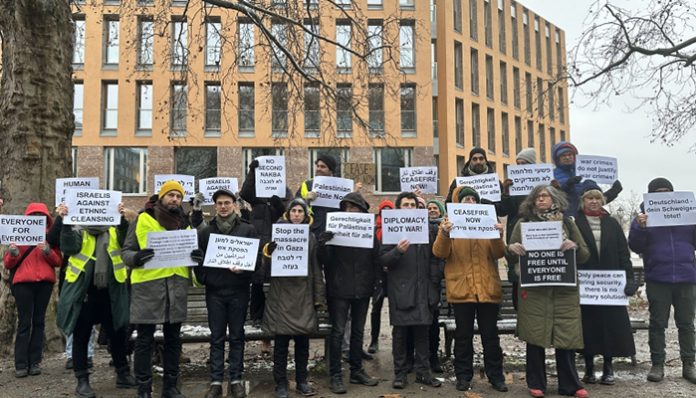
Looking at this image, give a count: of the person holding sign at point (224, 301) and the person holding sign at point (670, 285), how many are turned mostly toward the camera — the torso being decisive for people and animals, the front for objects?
2

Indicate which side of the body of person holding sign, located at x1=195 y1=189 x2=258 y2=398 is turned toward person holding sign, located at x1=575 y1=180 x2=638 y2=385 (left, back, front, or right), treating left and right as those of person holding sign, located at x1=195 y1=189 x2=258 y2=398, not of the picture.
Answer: left

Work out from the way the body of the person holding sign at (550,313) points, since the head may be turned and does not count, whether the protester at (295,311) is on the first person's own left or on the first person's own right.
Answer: on the first person's own right

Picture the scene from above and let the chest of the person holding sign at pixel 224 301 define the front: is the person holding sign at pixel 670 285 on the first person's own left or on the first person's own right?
on the first person's own left

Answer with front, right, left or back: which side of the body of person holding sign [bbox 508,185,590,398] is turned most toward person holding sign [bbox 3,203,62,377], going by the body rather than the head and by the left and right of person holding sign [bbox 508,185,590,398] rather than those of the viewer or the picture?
right

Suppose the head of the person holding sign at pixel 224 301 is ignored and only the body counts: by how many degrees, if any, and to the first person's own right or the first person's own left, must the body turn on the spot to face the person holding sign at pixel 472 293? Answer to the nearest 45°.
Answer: approximately 90° to the first person's own left

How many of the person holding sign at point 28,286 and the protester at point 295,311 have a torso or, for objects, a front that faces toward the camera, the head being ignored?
2

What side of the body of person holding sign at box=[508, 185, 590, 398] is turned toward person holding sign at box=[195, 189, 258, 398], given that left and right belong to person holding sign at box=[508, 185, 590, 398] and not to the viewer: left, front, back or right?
right

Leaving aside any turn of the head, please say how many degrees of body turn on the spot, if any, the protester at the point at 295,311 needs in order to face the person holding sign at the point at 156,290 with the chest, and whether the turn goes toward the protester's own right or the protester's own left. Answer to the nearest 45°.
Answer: approximately 90° to the protester's own right
